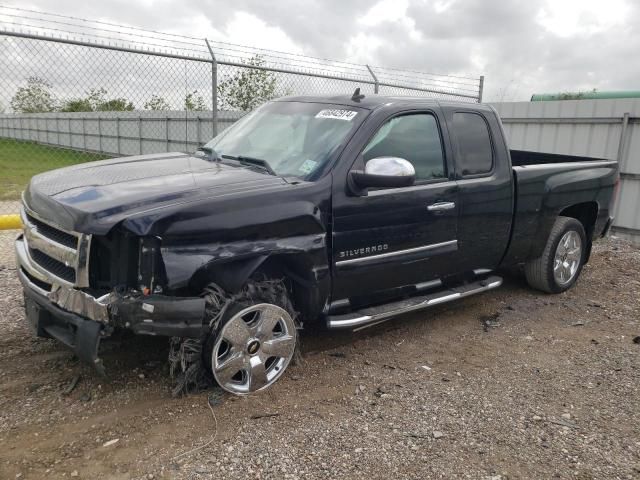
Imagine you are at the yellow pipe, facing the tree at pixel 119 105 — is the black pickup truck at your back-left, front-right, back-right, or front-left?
back-right

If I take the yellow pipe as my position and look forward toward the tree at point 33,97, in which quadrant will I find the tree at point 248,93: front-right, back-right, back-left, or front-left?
front-right

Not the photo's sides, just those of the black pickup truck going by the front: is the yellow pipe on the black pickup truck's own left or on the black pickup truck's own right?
on the black pickup truck's own right

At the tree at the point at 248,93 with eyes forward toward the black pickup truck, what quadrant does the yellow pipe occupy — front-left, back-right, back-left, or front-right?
front-right

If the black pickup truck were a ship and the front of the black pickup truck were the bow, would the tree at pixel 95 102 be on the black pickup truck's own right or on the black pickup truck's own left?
on the black pickup truck's own right

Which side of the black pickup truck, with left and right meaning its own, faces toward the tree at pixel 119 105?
right

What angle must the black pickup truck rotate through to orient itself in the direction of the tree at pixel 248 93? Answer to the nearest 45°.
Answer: approximately 135° to its right

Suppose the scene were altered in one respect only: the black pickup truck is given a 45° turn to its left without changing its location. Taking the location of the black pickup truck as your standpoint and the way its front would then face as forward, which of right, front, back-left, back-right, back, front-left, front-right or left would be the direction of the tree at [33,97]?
back-right
